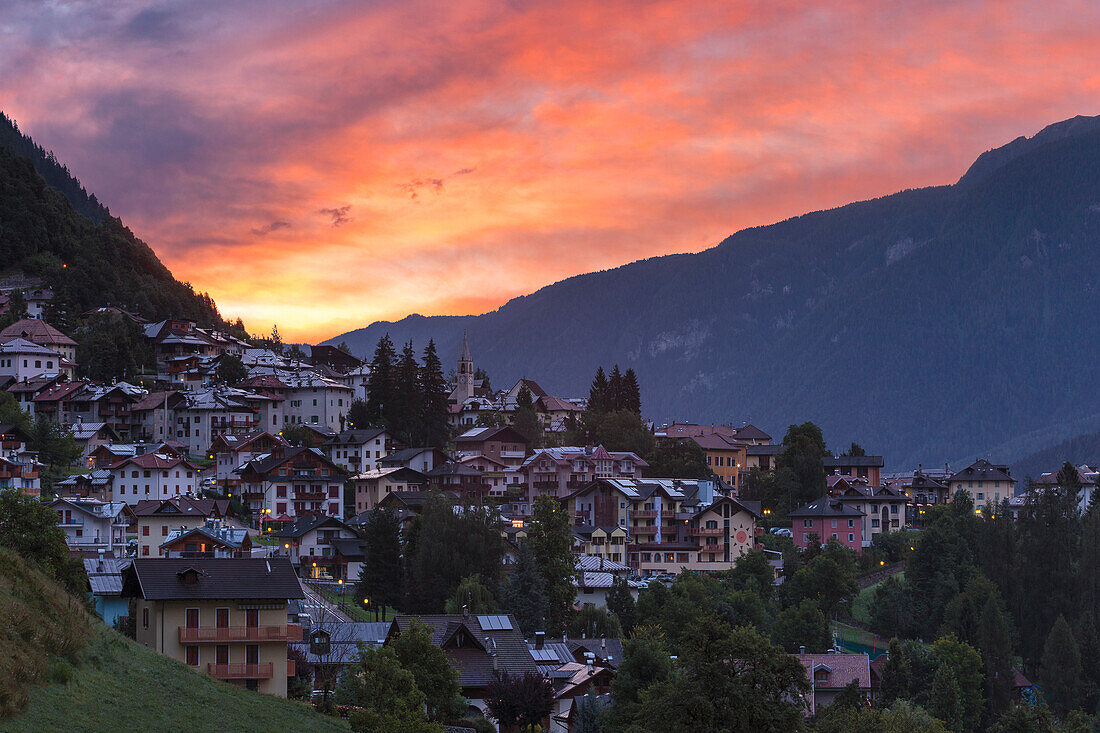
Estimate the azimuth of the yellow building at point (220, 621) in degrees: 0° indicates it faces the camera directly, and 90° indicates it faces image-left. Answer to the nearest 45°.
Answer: approximately 0°
